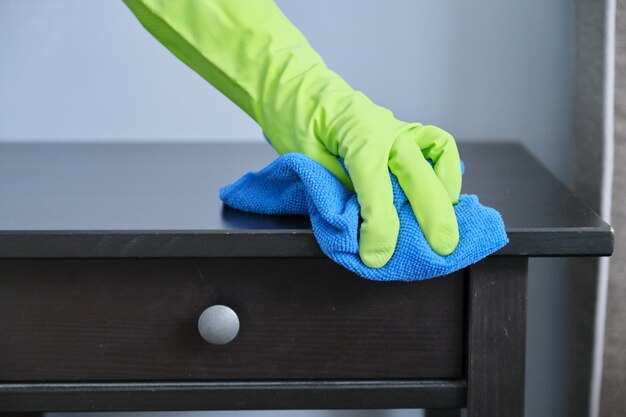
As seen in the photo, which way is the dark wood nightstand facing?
toward the camera
